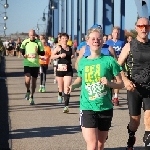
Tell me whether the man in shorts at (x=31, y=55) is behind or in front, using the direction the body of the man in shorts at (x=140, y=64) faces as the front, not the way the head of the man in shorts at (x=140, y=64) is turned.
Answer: behind

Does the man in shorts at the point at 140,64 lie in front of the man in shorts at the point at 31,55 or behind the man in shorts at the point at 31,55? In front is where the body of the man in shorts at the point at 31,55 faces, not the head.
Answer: in front

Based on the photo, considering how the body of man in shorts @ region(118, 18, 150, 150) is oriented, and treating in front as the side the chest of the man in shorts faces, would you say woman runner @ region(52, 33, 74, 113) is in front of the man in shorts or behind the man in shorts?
behind

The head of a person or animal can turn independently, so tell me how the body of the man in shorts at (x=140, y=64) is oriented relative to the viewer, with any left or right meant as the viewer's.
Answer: facing the viewer

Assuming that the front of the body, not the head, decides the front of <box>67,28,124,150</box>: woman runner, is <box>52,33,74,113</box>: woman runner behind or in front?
behind

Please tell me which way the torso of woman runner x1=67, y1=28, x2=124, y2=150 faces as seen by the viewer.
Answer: toward the camera

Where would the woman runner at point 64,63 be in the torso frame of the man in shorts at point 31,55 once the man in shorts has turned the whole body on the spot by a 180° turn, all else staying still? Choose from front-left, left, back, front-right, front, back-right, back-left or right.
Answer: back-right

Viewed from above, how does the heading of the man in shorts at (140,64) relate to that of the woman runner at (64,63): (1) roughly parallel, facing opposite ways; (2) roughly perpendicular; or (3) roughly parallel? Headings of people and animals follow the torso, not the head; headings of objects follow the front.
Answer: roughly parallel
